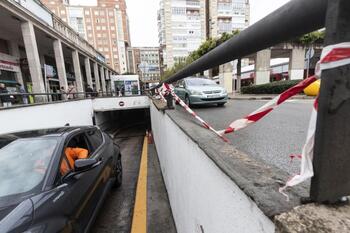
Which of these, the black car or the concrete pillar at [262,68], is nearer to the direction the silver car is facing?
the black car

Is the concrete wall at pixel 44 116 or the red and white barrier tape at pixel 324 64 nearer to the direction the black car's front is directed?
the red and white barrier tape

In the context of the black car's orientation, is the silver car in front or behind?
behind

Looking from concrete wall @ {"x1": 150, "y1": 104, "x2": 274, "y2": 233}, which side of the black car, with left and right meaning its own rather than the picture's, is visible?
left

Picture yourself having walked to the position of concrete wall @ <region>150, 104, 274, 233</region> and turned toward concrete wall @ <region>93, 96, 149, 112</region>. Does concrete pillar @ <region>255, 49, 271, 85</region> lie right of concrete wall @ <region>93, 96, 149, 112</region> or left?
right

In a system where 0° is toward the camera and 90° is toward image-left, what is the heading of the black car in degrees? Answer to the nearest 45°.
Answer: approximately 45°

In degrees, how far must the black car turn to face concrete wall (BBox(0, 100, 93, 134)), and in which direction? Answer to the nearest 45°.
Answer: approximately 135° to its right

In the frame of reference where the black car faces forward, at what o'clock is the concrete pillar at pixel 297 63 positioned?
The concrete pillar is roughly at 7 o'clock from the black car.

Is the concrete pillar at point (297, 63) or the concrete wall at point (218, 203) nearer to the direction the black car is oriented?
the concrete wall
